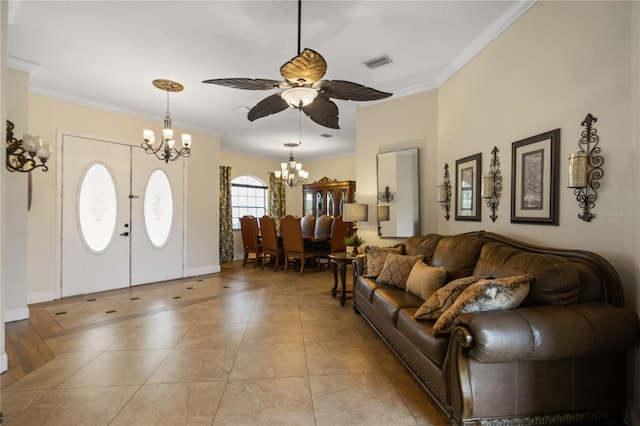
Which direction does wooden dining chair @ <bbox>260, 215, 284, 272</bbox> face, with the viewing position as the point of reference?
facing away from the viewer and to the right of the viewer

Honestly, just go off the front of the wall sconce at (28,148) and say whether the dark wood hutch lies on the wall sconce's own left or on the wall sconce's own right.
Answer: on the wall sconce's own left

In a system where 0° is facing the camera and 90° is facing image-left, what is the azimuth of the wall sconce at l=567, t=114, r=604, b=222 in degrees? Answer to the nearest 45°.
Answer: approximately 45°

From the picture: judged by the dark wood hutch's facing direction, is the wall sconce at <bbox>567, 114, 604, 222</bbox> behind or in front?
in front

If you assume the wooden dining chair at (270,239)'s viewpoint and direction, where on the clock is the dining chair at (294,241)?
The dining chair is roughly at 3 o'clock from the wooden dining chair.

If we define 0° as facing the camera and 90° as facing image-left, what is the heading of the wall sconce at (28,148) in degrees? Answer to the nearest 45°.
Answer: approximately 315°

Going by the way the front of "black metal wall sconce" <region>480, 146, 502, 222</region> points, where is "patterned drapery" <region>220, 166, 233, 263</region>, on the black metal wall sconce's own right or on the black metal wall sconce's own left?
on the black metal wall sconce's own right

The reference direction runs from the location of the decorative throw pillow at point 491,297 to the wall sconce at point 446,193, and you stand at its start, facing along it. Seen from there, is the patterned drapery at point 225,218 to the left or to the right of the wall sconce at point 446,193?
left

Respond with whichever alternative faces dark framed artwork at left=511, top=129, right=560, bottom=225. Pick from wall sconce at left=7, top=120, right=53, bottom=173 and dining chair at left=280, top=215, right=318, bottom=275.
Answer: the wall sconce

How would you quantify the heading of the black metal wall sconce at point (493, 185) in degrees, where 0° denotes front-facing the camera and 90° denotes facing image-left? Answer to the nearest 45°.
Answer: approximately 45°
